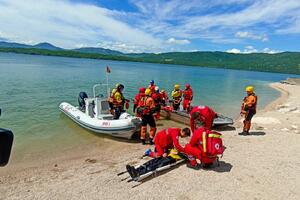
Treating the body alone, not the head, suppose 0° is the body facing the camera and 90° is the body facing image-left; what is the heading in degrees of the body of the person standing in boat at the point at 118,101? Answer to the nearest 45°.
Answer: approximately 270°

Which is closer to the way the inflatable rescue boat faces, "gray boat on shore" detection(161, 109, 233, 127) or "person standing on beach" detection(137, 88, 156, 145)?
the person standing on beach
